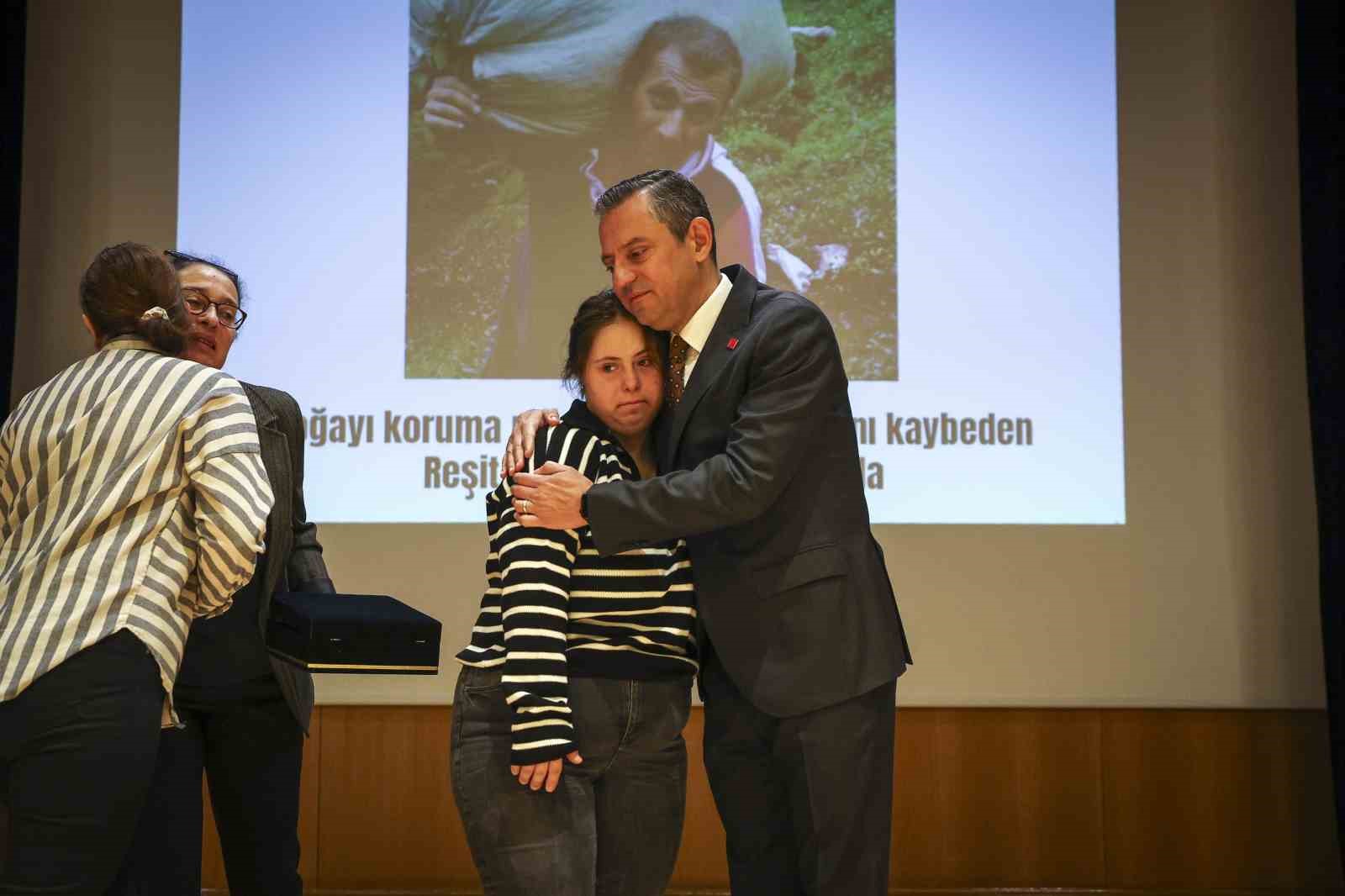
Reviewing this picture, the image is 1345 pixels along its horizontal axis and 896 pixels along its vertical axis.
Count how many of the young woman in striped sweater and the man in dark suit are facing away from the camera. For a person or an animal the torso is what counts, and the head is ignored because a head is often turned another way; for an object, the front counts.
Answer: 0

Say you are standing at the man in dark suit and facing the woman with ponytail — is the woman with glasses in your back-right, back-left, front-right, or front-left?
front-right

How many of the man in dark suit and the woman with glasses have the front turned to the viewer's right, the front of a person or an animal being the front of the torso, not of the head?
0

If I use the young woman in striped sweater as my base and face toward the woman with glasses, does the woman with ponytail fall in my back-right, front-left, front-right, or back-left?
front-left

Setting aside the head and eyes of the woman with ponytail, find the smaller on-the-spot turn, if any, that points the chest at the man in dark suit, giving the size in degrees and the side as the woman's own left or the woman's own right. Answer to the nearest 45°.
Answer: approximately 45° to the woman's own right

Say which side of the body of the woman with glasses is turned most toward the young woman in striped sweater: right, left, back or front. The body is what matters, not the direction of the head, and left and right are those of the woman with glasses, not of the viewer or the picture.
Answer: left

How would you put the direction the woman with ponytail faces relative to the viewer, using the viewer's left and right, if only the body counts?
facing away from the viewer and to the right of the viewer

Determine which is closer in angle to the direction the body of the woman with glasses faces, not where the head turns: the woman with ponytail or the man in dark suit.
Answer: the woman with ponytail

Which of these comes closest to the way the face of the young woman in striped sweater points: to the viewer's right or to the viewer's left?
to the viewer's left

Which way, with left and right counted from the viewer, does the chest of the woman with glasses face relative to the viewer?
facing the viewer and to the left of the viewer

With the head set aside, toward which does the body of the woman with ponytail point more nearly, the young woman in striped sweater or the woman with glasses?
the woman with glasses

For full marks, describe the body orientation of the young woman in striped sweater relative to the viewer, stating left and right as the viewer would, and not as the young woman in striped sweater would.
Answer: facing the viewer and to the right of the viewer

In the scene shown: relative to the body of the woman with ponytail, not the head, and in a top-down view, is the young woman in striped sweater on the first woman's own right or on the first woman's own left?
on the first woman's own right
